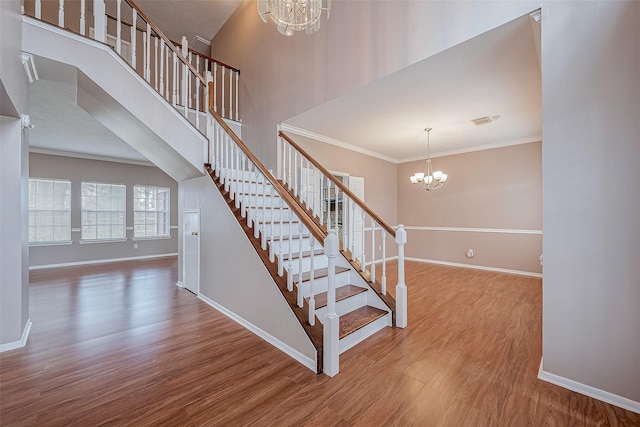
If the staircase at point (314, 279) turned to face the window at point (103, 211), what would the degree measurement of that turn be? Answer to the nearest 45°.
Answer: approximately 180°

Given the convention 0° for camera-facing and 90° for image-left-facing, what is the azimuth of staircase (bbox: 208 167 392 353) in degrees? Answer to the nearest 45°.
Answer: approximately 315°

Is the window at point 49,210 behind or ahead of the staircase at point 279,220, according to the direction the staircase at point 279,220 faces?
behind

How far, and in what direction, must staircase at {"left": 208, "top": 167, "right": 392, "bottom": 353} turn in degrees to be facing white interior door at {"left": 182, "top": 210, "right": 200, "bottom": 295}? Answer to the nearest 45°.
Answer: approximately 180°

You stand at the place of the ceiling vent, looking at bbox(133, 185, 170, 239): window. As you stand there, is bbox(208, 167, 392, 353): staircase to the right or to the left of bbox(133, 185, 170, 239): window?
left

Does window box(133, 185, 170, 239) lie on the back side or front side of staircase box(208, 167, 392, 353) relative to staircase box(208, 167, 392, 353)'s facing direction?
on the back side

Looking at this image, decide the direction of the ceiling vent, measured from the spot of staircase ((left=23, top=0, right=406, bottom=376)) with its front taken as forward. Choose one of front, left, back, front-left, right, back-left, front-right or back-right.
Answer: front-left

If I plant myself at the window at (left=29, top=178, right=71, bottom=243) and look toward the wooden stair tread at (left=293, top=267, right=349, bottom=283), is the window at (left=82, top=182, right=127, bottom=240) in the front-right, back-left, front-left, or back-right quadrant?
front-left

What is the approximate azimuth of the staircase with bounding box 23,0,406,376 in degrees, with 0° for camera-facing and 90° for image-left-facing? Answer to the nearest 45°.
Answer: approximately 315°

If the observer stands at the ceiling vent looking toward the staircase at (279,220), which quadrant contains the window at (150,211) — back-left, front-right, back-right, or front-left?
front-right
